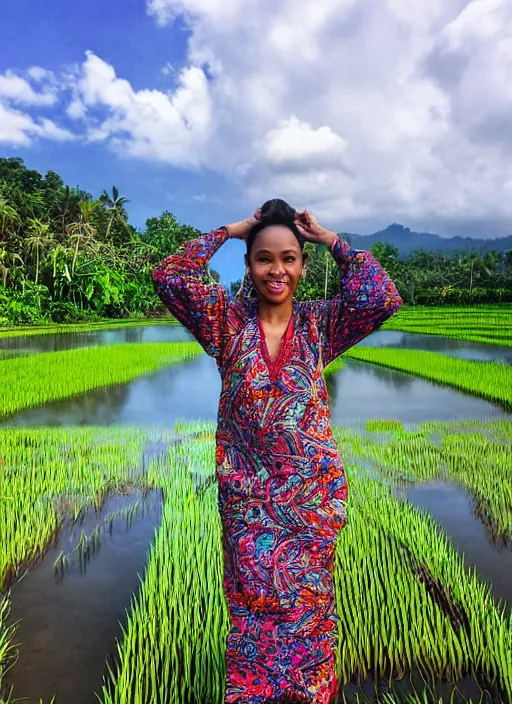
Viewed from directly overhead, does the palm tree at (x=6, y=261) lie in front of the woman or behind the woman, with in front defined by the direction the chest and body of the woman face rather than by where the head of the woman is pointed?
behind

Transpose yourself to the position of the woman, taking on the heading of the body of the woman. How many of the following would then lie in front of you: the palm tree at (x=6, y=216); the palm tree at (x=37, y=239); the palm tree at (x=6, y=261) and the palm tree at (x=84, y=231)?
0

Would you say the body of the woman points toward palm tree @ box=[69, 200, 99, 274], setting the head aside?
no

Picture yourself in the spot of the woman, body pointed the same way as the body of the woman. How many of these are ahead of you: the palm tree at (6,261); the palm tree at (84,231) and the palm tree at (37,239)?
0

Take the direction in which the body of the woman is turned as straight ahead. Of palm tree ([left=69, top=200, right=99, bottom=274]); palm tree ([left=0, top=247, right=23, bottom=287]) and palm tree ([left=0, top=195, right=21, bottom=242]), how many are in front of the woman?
0

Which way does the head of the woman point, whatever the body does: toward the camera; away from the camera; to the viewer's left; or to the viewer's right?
toward the camera

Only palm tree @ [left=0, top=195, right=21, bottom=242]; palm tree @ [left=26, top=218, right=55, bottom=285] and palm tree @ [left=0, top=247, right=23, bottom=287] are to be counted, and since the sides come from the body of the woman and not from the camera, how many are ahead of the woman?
0

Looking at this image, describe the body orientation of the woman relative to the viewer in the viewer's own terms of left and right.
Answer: facing the viewer

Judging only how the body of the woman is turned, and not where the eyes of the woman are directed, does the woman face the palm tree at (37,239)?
no

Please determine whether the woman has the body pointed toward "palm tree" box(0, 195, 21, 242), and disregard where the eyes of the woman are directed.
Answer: no
